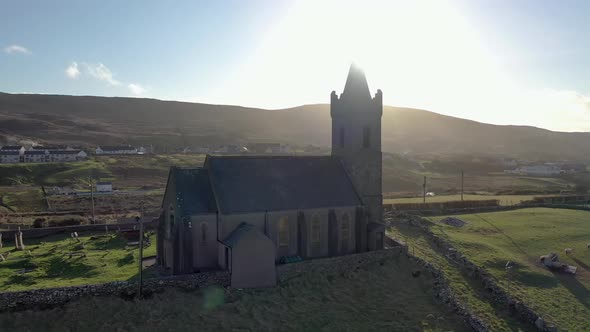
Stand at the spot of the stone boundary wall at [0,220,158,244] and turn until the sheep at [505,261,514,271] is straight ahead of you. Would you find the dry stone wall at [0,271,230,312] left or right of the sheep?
right

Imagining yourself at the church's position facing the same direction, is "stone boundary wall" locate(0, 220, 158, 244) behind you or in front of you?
behind

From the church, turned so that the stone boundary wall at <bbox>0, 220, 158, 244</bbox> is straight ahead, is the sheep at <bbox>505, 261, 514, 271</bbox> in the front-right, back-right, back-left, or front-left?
back-right

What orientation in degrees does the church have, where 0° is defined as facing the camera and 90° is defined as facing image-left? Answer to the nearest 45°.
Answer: approximately 270°

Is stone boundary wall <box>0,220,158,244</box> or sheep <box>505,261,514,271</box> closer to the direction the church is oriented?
the sheep

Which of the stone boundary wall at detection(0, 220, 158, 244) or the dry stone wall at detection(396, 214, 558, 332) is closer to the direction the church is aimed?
the dry stone wall

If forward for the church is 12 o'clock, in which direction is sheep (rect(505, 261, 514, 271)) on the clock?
The sheep is roughly at 12 o'clock from the church.

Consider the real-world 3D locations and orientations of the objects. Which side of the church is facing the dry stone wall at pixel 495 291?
front
